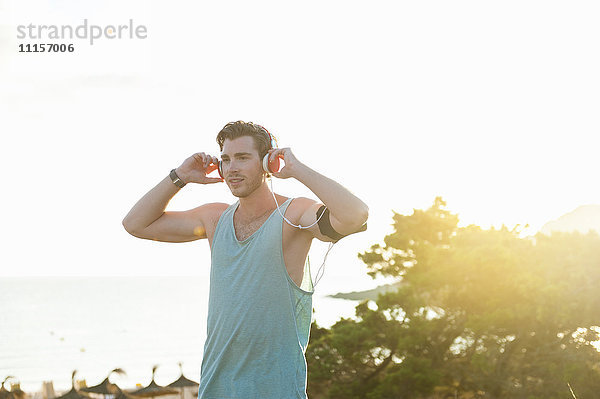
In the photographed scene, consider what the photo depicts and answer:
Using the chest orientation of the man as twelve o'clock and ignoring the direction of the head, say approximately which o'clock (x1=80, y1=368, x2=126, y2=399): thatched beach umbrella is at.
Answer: The thatched beach umbrella is roughly at 4 o'clock from the man.

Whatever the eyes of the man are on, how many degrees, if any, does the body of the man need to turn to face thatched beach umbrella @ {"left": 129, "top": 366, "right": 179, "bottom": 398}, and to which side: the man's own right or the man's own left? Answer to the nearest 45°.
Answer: approximately 135° to the man's own right

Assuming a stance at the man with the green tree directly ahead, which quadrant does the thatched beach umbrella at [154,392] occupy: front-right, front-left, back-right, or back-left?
front-left

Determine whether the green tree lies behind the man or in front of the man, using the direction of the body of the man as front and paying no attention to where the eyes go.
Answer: behind

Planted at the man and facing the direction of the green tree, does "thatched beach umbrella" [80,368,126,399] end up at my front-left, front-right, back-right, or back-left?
front-left
